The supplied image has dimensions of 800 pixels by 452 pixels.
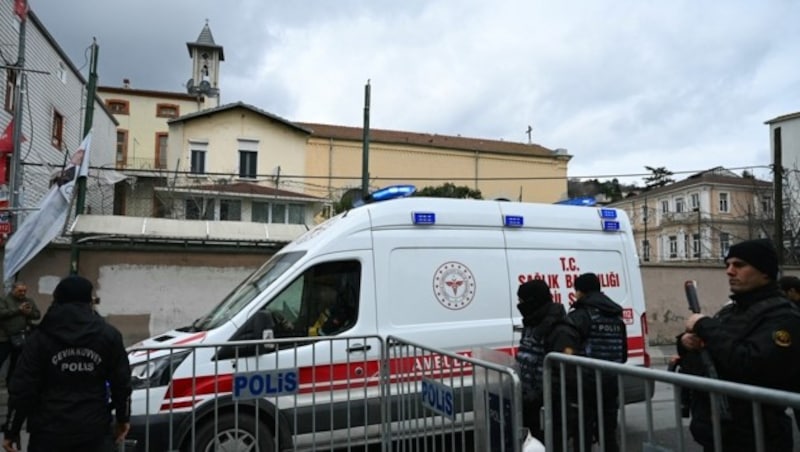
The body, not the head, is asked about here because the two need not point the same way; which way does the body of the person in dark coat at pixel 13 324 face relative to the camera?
toward the camera

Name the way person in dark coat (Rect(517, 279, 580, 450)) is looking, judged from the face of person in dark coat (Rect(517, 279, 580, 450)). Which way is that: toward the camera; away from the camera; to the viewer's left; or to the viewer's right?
to the viewer's left

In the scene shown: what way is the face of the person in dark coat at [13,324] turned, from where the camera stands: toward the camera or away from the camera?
toward the camera

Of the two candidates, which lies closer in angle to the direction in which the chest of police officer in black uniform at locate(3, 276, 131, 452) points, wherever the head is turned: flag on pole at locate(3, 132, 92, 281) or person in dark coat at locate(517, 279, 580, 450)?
the flag on pole

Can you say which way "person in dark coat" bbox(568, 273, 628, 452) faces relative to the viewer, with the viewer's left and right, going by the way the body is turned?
facing away from the viewer and to the left of the viewer

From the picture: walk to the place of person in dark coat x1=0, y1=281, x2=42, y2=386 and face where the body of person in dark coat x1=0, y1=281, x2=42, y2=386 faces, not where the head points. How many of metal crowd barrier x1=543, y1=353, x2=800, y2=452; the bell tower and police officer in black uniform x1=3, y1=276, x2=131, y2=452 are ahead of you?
2

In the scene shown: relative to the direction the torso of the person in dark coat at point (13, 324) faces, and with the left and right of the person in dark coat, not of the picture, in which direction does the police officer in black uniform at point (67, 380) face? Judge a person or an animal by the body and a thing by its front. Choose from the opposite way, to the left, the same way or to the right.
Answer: the opposite way

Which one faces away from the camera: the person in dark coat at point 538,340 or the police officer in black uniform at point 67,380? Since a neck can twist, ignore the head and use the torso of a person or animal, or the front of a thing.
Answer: the police officer in black uniform

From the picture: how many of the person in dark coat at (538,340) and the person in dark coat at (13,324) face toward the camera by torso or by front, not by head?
1

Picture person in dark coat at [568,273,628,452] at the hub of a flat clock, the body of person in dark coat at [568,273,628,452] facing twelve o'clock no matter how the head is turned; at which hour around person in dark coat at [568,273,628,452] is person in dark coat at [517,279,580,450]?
person in dark coat at [517,279,580,450] is roughly at 9 o'clock from person in dark coat at [568,273,628,452].

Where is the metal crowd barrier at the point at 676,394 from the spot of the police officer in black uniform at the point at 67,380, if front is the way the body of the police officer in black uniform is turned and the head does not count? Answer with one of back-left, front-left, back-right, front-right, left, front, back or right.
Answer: back-right

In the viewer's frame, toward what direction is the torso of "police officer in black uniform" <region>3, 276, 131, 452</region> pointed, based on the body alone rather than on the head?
away from the camera

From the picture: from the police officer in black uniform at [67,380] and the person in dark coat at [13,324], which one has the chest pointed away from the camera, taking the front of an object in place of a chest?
the police officer in black uniform

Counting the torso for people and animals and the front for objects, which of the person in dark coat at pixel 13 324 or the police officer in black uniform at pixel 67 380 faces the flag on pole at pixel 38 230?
the police officer in black uniform

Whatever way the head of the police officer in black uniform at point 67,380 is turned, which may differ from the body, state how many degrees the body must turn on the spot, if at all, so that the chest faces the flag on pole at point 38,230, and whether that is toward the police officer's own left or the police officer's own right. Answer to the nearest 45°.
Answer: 0° — they already face it

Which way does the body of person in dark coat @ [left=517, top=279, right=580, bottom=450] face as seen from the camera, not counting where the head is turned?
to the viewer's left
